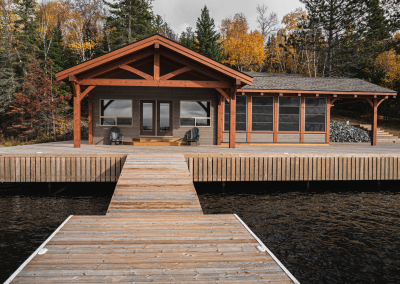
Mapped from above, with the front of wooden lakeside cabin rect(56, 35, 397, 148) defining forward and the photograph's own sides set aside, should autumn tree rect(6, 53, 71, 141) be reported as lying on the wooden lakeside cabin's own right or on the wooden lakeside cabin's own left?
on the wooden lakeside cabin's own right

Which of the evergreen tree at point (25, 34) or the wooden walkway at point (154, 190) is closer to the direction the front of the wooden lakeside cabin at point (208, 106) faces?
the wooden walkway

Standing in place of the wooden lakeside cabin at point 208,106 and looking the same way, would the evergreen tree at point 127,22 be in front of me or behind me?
behind

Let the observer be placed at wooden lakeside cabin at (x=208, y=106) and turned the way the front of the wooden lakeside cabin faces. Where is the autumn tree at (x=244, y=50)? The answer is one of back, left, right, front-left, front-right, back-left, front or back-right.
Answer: back

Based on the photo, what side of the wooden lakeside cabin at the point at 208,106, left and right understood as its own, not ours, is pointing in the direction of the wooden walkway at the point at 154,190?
front

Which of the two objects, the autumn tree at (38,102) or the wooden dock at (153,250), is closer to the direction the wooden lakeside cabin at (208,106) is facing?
the wooden dock

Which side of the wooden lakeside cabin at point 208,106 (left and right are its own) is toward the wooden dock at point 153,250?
front

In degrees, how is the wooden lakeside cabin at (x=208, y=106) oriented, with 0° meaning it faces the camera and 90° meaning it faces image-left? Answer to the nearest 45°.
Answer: approximately 0°
